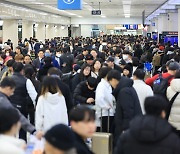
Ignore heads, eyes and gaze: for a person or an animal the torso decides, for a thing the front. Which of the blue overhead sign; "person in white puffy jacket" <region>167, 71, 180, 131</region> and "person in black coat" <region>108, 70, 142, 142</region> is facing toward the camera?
the blue overhead sign

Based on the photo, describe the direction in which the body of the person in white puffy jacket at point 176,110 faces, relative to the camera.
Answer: away from the camera

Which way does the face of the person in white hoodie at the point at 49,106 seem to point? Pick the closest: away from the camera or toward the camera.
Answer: away from the camera

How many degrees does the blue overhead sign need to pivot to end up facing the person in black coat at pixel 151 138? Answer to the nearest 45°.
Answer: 0° — it already faces them

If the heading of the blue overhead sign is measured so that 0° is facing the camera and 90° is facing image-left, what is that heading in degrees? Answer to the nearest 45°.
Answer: approximately 0°

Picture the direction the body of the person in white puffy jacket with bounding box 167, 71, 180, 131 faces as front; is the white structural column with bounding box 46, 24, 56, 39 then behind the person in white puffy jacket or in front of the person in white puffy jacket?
in front
